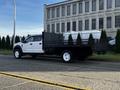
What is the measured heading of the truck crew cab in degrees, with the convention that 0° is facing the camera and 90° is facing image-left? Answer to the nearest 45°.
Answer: approximately 135°
